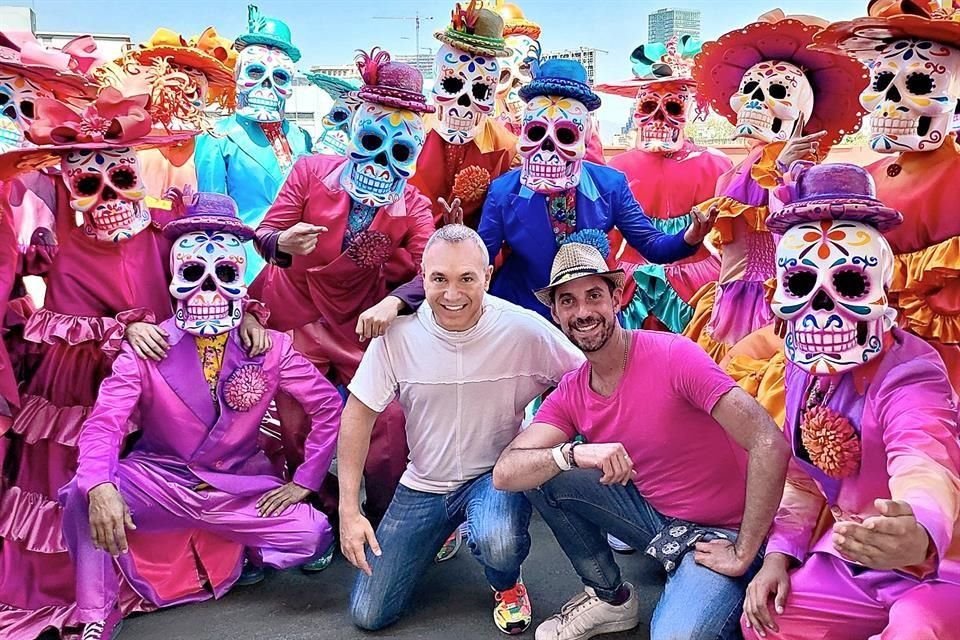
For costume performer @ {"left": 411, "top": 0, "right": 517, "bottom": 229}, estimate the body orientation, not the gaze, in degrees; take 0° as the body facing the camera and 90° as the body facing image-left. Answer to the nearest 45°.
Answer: approximately 0°

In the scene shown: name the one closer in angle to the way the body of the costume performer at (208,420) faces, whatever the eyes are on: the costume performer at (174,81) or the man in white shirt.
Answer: the man in white shirt

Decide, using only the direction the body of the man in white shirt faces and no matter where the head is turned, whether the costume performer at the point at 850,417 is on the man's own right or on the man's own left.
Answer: on the man's own left

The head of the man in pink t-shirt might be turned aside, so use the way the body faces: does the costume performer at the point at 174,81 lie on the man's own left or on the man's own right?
on the man's own right

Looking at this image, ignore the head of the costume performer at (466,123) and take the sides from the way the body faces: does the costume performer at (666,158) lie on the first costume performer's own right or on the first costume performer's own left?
on the first costume performer's own left

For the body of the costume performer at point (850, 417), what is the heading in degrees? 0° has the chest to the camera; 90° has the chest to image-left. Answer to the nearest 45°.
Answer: approximately 45°

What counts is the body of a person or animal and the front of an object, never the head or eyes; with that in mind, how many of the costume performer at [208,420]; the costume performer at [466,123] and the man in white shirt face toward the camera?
3

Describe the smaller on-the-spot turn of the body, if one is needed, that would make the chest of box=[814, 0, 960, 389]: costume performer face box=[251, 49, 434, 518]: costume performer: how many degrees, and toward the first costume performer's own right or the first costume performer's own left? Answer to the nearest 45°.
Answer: approximately 45° to the first costume performer's own right

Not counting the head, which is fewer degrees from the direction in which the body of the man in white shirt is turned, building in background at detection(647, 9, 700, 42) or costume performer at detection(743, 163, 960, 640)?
the costume performer

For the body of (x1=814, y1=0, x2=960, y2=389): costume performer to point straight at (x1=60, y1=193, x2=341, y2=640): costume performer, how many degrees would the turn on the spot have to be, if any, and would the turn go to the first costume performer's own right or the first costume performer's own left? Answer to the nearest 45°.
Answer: approximately 45° to the first costume performer's own right

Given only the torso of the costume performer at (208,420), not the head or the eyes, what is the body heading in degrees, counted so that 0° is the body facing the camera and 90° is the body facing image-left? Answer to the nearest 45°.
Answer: approximately 0°
